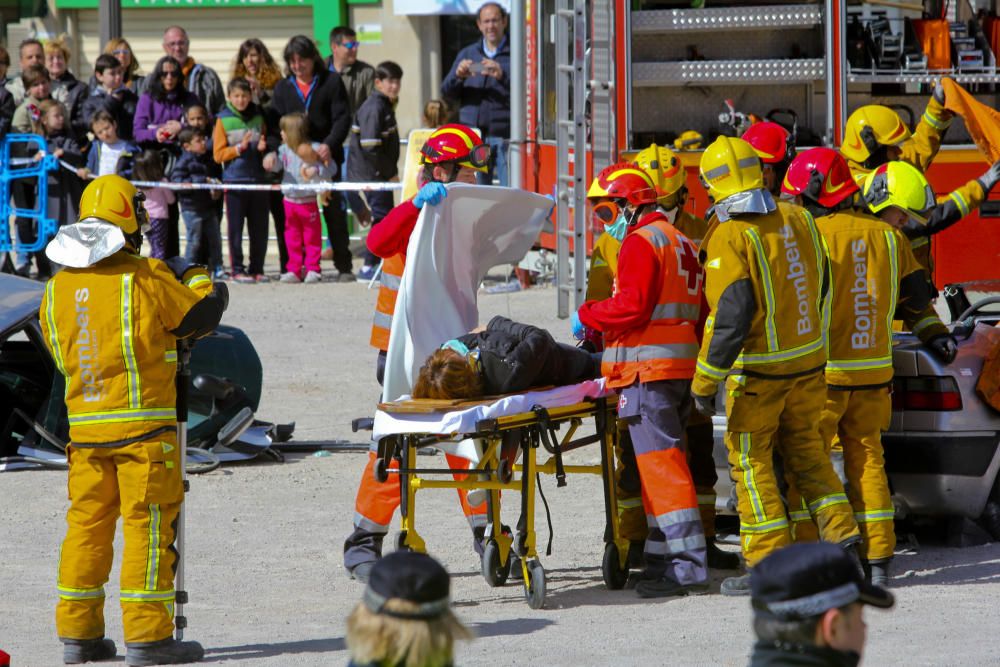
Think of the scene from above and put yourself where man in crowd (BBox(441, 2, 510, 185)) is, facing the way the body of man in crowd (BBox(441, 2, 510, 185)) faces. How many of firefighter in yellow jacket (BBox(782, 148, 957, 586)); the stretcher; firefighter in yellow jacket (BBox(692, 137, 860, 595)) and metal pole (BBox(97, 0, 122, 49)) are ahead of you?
3

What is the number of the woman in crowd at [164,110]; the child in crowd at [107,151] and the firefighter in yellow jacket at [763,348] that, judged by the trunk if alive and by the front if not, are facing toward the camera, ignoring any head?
2

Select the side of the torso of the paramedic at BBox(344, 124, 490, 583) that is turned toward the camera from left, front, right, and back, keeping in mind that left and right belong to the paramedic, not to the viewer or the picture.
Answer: right

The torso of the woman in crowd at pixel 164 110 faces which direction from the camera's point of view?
toward the camera

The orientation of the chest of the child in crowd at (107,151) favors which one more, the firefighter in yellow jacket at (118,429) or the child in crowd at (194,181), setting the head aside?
the firefighter in yellow jacket

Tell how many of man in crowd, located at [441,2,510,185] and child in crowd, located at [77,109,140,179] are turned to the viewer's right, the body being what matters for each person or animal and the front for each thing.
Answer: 0

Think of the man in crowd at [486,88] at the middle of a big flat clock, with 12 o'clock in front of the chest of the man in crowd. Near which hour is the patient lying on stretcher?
The patient lying on stretcher is roughly at 12 o'clock from the man in crowd.

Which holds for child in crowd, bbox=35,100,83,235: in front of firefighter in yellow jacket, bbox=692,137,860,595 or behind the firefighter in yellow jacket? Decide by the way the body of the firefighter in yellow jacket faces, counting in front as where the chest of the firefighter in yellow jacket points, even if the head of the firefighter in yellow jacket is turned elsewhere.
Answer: in front

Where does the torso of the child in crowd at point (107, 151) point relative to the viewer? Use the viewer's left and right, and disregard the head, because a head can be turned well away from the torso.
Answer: facing the viewer

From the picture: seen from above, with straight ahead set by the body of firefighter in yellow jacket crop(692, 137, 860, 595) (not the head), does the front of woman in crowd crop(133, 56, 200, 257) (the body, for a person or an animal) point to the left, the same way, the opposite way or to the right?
the opposite way

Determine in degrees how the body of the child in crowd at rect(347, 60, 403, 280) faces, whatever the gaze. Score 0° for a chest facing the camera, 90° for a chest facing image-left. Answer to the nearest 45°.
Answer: approximately 315°

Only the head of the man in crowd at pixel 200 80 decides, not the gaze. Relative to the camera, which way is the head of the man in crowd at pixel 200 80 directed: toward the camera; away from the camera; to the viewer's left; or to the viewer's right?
toward the camera

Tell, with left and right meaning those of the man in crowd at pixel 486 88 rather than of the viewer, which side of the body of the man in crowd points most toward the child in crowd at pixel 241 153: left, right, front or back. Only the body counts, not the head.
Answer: right

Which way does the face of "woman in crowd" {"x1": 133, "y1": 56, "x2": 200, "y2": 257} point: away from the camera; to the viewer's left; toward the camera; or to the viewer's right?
toward the camera

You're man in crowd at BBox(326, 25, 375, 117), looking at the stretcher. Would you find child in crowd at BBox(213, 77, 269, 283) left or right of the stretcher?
right

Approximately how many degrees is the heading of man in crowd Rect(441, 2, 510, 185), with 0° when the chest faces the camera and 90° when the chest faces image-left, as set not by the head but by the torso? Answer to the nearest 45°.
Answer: approximately 0°

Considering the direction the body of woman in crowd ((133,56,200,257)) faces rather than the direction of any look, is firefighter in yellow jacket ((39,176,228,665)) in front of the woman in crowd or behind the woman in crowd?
in front

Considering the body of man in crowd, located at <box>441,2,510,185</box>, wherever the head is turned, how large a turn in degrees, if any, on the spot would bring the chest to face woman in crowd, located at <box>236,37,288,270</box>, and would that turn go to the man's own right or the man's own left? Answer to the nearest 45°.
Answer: approximately 90° to the man's own right
